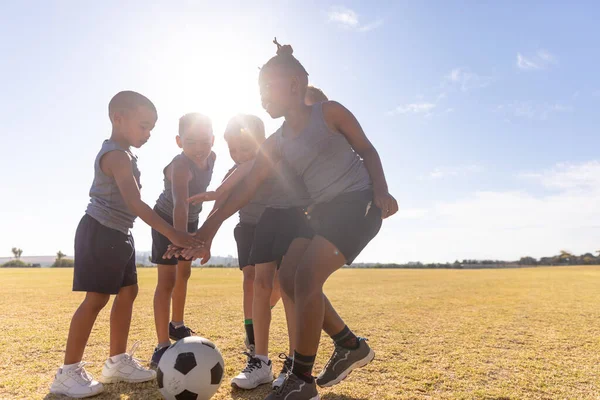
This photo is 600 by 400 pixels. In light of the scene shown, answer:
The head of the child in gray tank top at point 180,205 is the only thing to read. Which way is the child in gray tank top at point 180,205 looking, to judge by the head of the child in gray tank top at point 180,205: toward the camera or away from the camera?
toward the camera

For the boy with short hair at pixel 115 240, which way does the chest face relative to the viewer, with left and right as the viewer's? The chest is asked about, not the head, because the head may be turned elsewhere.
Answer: facing to the right of the viewer

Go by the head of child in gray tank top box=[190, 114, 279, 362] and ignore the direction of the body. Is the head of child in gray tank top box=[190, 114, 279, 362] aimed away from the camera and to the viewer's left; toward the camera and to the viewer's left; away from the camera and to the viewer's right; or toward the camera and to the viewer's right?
toward the camera and to the viewer's left

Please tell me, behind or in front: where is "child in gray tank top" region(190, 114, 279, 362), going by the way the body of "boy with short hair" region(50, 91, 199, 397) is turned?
in front

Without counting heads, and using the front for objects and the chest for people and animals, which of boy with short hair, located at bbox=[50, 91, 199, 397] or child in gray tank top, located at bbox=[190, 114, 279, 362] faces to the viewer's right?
the boy with short hair

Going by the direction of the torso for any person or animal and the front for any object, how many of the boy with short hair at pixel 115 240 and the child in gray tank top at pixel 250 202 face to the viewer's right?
1

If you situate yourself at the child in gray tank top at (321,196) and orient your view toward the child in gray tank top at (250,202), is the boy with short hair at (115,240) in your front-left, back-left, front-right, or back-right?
front-left

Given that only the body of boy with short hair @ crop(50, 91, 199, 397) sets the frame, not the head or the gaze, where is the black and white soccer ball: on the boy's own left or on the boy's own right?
on the boy's own right

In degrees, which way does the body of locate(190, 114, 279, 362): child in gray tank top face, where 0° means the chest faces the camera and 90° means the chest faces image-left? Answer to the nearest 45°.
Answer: approximately 45°

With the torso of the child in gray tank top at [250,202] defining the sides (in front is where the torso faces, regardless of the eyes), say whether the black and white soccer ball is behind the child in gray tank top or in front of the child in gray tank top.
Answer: in front

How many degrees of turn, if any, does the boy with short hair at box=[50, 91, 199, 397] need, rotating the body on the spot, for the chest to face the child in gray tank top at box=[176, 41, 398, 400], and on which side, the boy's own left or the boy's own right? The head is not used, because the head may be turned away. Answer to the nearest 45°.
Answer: approximately 45° to the boy's own right
